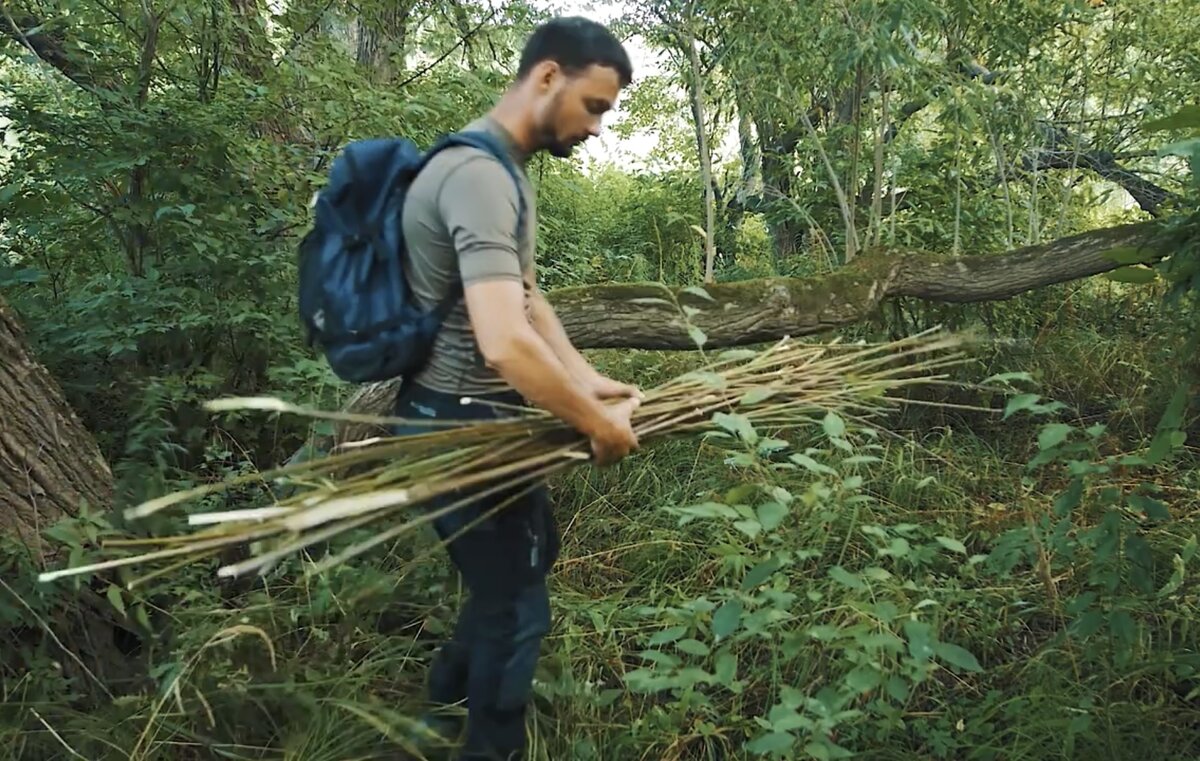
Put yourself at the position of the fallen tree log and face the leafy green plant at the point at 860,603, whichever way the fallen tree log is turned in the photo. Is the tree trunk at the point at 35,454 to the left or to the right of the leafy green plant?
right

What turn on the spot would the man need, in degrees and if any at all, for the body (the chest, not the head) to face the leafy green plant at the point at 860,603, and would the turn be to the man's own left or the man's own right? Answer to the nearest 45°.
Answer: approximately 45° to the man's own left

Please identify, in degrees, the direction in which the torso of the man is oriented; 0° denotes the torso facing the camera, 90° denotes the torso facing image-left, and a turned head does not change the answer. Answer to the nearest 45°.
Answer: approximately 270°

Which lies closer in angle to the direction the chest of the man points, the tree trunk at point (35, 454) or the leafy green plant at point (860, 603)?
the leafy green plant

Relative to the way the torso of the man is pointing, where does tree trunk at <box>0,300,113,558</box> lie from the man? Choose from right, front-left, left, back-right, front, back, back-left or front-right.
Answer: back-left

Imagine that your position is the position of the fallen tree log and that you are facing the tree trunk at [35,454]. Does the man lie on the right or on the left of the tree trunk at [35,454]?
left

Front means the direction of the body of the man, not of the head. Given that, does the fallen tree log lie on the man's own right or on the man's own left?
on the man's own left
